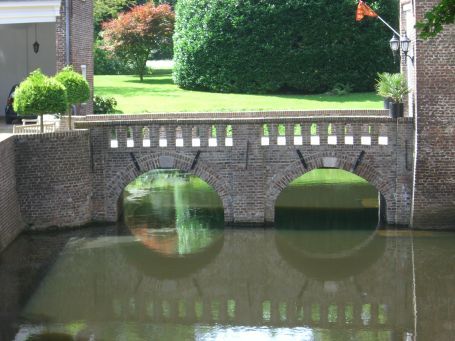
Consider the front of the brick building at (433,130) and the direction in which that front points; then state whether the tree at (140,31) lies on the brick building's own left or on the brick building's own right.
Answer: on the brick building's own right

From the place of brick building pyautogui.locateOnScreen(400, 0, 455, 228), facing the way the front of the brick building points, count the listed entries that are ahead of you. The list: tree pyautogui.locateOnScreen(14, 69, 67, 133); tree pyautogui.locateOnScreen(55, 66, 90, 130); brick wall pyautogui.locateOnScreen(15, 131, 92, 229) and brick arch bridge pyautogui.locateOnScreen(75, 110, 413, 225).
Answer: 4

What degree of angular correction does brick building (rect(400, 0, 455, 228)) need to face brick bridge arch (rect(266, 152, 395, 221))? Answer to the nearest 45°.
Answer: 0° — it already faces it

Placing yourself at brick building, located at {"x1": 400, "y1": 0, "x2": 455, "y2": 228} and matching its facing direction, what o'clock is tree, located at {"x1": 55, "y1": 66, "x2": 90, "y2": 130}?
The tree is roughly at 12 o'clock from the brick building.

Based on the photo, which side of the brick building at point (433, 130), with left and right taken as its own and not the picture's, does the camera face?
left

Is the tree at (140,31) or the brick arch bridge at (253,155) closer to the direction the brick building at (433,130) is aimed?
the brick arch bridge

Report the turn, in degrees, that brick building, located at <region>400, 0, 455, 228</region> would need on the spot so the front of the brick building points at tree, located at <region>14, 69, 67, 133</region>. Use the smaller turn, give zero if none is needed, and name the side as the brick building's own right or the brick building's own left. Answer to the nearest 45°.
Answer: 0° — it already faces it

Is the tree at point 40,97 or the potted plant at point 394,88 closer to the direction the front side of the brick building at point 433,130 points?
the tree

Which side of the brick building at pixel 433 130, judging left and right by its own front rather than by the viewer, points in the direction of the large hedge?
right
